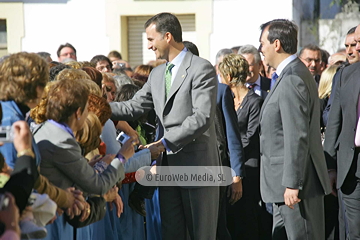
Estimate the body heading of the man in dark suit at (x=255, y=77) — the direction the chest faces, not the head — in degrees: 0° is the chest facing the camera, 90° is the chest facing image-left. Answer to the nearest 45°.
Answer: approximately 45°

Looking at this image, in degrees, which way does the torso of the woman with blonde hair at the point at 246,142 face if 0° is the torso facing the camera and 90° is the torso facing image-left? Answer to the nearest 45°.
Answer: approximately 45°

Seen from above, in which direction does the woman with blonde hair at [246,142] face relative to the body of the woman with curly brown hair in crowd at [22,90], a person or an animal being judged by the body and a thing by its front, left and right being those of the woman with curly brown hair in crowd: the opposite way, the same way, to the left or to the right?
the opposite way

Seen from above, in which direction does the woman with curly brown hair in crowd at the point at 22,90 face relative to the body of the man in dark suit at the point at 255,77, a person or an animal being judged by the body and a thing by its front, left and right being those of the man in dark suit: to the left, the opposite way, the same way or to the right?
the opposite way

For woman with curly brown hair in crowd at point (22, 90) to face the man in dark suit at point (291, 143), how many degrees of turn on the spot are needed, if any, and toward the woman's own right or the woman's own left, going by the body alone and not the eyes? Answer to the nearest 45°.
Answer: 0° — they already face them

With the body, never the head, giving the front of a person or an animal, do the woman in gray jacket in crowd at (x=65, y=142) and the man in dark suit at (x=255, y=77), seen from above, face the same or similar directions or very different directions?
very different directions

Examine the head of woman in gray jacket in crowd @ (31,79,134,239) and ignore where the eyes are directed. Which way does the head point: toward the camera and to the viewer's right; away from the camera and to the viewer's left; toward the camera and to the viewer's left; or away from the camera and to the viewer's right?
away from the camera and to the viewer's right

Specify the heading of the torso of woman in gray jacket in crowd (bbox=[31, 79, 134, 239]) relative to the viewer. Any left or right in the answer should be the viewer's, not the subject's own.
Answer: facing away from the viewer and to the right of the viewer

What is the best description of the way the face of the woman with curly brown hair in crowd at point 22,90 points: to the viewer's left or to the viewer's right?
to the viewer's right

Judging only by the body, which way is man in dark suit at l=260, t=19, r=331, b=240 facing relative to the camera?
to the viewer's left
